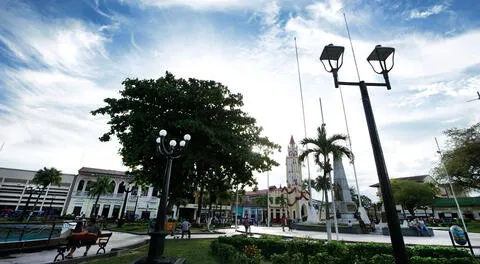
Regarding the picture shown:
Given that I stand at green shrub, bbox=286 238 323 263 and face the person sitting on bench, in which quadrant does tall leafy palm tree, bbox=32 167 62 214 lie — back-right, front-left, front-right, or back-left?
front-right

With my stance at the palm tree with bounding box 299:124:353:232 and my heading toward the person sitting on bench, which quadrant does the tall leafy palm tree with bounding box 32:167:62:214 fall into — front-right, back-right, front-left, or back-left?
front-right
